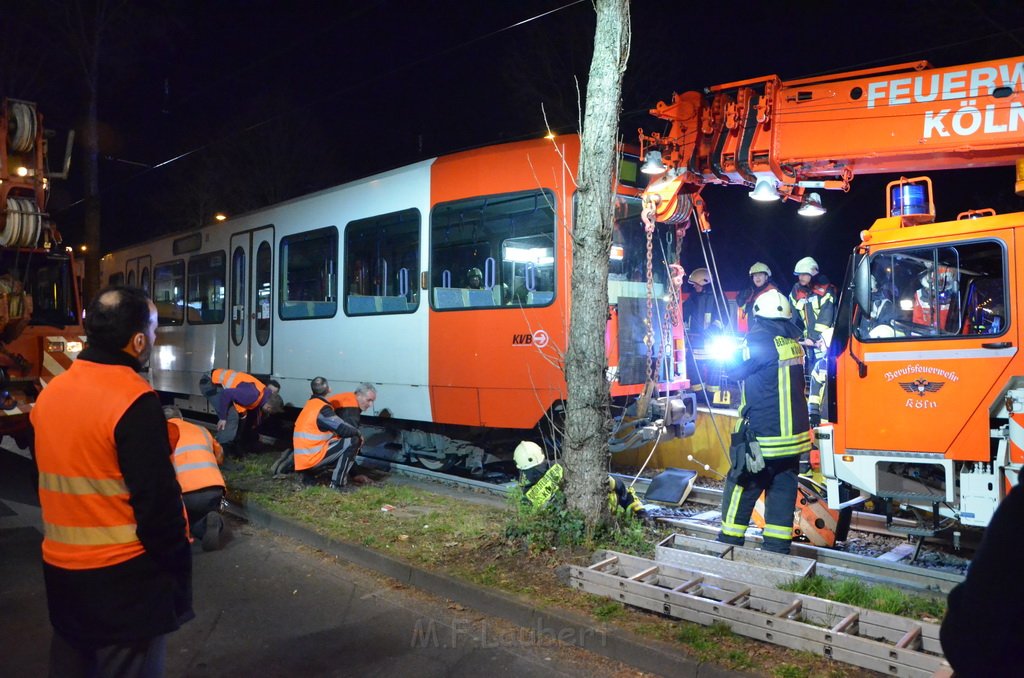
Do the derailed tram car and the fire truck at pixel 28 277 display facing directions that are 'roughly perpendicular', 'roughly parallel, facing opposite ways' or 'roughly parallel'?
roughly parallel

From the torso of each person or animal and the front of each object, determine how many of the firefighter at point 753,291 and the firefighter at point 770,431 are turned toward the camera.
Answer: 1

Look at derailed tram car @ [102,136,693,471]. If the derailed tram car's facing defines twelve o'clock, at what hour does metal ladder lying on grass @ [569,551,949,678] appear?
The metal ladder lying on grass is roughly at 1 o'clock from the derailed tram car.

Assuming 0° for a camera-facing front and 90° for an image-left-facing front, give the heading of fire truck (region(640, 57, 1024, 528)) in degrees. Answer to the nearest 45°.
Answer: approximately 90°

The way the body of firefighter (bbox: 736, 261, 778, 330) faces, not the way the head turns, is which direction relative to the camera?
toward the camera

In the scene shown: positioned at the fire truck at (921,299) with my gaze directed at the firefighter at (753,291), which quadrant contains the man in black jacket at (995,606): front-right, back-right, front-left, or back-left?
back-left

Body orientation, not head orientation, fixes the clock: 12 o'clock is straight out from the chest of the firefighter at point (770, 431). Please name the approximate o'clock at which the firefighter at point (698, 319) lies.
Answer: the firefighter at point (698, 319) is roughly at 1 o'clock from the firefighter at point (770, 431).

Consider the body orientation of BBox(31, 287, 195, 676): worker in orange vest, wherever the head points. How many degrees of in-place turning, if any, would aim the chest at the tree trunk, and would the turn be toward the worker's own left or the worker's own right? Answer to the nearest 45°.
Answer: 0° — they already face it

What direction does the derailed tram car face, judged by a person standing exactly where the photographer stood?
facing the viewer and to the right of the viewer

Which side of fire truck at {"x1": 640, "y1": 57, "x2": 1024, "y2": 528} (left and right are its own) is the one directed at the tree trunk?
front

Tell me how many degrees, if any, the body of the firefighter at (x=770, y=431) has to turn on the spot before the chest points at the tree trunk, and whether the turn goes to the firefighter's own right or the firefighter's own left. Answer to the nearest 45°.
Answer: approximately 45° to the firefighter's own left

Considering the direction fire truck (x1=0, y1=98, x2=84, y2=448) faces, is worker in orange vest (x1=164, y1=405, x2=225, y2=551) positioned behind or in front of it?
in front

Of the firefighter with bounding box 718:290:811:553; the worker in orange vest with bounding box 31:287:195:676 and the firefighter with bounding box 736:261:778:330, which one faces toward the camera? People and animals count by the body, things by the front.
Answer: the firefighter with bounding box 736:261:778:330

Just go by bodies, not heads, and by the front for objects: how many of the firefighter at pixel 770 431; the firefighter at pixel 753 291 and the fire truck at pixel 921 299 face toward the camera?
1

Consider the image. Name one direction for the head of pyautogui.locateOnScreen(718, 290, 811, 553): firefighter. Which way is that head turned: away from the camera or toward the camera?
away from the camera

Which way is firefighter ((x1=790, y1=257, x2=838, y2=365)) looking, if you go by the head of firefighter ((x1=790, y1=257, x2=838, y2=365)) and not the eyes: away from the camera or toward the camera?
toward the camera
